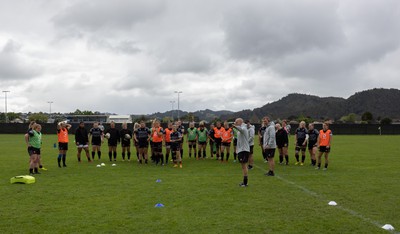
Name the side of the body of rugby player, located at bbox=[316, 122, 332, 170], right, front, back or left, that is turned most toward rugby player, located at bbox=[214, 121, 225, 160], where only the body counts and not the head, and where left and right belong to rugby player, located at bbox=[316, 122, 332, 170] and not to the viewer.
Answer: right

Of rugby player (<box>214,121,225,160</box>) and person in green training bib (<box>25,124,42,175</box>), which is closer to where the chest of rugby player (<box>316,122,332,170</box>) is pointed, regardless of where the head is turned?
the person in green training bib

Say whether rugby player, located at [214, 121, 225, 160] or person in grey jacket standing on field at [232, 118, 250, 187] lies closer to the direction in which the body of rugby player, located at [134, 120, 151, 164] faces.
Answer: the person in grey jacket standing on field

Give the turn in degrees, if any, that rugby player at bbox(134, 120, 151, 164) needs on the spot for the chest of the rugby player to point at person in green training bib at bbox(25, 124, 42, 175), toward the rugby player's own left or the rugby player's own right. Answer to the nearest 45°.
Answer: approximately 45° to the rugby player's own right

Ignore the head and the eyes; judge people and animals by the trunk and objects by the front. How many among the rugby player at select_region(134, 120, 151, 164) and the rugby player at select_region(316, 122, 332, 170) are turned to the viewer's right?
0

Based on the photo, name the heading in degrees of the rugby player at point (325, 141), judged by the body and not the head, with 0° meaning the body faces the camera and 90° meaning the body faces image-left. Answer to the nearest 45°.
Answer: approximately 45°

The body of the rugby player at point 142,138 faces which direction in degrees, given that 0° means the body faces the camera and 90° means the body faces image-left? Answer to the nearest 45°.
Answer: approximately 0°

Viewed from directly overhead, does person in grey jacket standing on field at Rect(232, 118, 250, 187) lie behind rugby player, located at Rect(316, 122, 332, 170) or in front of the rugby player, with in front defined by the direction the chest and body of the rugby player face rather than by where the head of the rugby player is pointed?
in front

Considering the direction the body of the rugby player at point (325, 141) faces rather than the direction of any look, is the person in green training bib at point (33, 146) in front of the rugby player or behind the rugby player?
in front
